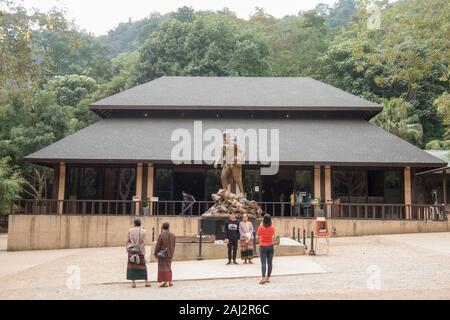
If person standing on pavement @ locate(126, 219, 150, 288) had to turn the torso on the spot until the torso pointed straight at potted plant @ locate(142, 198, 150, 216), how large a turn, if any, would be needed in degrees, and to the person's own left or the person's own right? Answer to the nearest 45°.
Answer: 0° — they already face it

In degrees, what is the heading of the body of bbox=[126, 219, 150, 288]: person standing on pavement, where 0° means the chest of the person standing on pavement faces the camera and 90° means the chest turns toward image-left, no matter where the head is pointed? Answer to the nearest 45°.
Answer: approximately 180°

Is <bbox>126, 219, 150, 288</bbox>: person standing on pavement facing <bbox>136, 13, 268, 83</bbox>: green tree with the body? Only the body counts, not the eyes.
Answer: yes

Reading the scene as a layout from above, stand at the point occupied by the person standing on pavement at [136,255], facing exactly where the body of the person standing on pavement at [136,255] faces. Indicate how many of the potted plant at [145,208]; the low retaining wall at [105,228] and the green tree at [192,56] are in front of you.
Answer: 3

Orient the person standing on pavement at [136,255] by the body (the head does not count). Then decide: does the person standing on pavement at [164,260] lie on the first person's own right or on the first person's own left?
on the first person's own right

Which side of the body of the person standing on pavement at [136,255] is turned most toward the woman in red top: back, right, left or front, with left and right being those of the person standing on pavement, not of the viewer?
right

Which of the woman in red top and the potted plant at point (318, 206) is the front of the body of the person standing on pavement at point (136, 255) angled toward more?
the potted plant

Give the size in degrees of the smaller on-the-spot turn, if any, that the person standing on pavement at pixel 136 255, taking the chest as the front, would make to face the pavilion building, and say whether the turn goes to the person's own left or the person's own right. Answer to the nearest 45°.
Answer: approximately 45° to the person's own right
